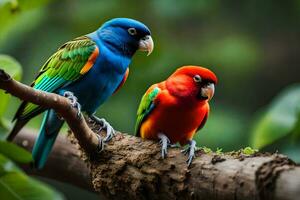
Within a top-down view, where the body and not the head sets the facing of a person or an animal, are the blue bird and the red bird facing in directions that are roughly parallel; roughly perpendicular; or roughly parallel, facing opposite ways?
roughly parallel

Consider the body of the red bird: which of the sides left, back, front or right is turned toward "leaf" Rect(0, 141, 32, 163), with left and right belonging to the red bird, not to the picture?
right

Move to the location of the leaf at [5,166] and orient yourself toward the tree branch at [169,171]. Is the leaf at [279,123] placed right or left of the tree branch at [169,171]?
left

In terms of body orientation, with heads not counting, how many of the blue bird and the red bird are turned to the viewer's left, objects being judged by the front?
0

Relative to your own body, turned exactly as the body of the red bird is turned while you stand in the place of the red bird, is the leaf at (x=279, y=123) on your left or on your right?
on your left

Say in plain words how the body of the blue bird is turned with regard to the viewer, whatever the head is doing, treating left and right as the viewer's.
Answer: facing the viewer and to the right of the viewer
